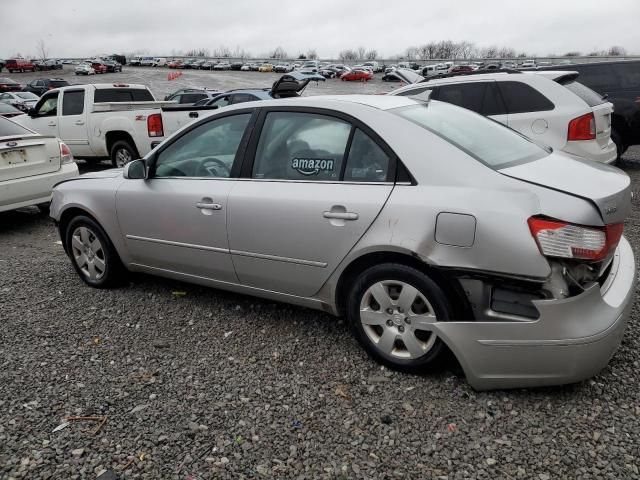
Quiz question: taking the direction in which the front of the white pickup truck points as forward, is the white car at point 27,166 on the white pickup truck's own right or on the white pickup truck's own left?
on the white pickup truck's own left

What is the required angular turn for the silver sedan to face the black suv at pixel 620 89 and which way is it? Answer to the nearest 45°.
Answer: approximately 90° to its right

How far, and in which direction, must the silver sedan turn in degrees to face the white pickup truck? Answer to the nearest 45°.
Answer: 0° — it already faces it

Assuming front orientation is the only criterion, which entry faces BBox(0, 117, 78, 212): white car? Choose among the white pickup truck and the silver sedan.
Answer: the silver sedan

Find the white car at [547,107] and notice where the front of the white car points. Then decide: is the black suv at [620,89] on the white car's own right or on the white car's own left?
on the white car's own right

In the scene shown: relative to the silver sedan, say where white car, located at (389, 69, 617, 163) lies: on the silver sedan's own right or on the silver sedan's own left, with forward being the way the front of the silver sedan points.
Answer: on the silver sedan's own right

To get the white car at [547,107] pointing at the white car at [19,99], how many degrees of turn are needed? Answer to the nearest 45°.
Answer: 0° — it already faces it

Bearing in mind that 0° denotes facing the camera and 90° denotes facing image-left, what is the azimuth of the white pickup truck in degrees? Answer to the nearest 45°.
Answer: approximately 135°

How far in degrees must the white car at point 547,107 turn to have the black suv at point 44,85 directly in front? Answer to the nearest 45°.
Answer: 0° — it already faces it

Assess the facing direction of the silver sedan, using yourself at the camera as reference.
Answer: facing away from the viewer and to the left of the viewer

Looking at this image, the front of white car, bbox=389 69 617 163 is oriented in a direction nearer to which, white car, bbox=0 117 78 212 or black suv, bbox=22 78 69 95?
the black suv

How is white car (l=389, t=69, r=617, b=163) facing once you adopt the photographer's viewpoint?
facing away from the viewer and to the left of the viewer

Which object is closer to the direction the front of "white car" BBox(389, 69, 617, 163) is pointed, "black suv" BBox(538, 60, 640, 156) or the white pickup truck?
the white pickup truck
